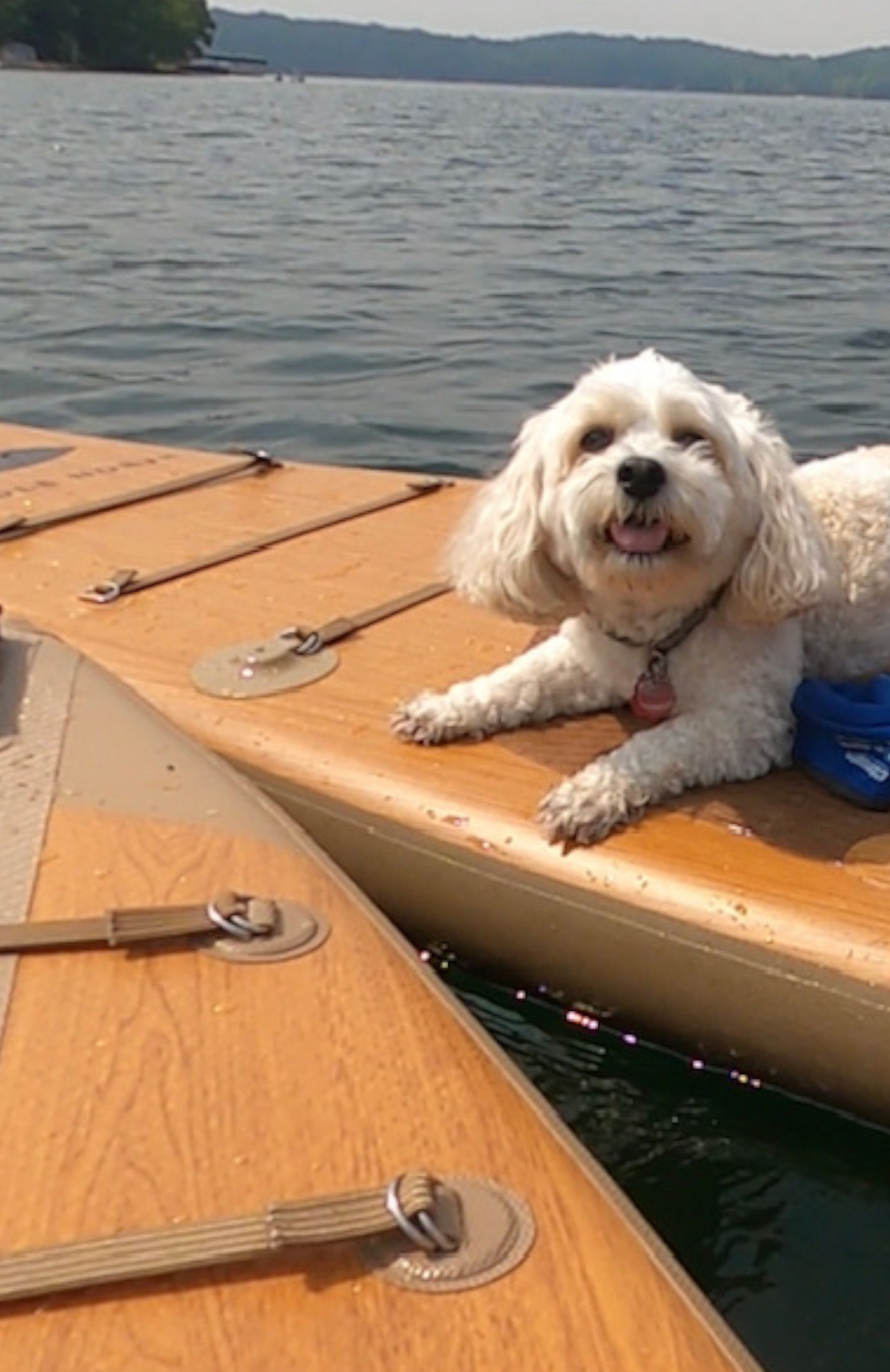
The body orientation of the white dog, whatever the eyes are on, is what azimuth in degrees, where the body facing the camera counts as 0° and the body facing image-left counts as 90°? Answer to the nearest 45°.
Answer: approximately 45°
